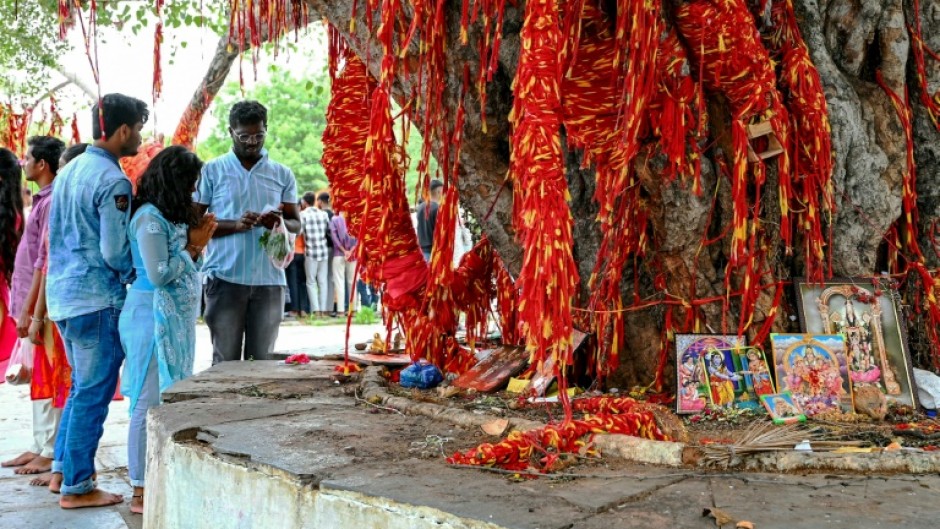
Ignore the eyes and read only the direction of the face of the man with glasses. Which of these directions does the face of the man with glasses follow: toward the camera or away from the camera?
toward the camera

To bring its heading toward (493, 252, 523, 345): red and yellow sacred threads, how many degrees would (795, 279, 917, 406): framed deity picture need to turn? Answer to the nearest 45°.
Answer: approximately 90° to its right

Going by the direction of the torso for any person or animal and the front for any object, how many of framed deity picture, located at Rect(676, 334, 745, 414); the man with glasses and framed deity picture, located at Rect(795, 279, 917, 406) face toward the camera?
3

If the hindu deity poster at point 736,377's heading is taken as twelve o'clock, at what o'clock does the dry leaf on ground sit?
The dry leaf on ground is roughly at 12 o'clock from the hindu deity poster.

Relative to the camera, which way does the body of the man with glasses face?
toward the camera

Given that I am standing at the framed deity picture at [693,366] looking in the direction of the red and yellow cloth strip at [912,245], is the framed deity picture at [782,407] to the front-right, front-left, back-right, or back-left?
front-right

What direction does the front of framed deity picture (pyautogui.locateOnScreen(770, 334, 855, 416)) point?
toward the camera

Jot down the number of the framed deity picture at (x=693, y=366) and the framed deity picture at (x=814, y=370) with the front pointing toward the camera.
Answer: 2

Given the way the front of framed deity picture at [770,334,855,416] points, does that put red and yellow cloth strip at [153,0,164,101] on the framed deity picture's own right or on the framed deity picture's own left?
on the framed deity picture's own right

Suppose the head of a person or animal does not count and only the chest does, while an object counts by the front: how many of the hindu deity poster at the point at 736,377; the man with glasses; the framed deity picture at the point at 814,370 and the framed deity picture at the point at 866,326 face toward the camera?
4

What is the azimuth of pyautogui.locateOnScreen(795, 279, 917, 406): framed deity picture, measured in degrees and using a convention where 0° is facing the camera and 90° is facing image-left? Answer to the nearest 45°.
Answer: approximately 0°

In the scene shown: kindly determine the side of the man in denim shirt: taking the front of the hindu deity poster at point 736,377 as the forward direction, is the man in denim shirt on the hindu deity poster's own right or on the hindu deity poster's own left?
on the hindu deity poster's own right

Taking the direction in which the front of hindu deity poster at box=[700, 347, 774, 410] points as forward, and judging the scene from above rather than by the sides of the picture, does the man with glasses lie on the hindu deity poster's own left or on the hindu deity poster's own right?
on the hindu deity poster's own right

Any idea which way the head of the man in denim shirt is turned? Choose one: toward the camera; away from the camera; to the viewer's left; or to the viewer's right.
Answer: to the viewer's right

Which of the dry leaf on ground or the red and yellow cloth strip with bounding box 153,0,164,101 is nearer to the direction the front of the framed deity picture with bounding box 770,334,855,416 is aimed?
the dry leaf on ground

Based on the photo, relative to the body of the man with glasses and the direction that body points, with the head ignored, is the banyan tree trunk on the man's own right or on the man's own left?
on the man's own left
